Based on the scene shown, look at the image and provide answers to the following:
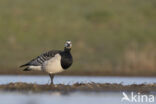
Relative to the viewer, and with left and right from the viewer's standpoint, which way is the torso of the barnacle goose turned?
facing to the right of the viewer

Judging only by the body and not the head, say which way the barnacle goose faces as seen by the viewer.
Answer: to the viewer's right
